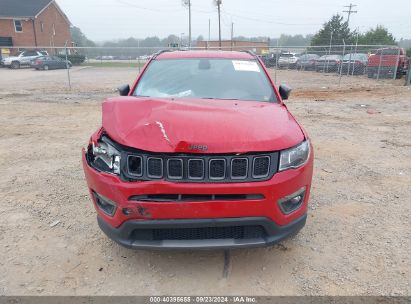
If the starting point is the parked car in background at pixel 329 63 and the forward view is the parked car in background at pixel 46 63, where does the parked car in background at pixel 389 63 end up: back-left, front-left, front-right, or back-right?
back-left

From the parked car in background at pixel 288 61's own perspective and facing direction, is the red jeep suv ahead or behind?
ahead

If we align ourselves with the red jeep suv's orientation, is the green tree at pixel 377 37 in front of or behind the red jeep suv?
behind

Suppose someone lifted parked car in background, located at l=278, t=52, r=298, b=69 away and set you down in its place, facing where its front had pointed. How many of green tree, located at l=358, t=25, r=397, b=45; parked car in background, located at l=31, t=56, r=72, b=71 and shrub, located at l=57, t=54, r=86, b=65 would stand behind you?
1

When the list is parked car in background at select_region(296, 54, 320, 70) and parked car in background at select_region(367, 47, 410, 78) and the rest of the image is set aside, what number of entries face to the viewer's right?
0

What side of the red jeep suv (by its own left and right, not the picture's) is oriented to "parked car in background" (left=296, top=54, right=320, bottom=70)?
back
